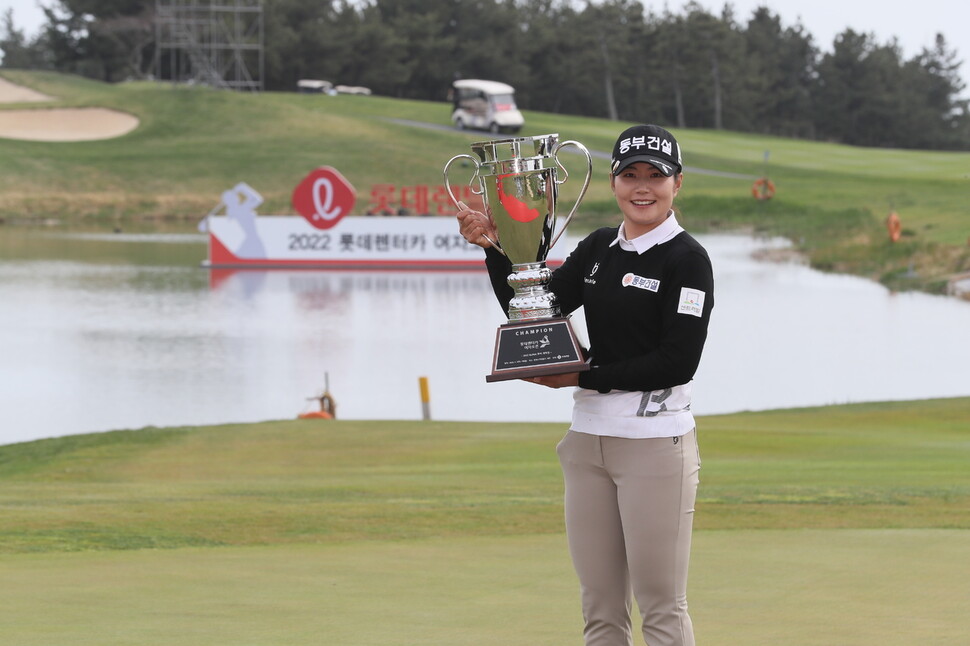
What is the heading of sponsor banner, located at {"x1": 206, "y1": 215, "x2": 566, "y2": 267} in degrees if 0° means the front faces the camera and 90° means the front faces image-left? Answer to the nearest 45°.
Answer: approximately 0°

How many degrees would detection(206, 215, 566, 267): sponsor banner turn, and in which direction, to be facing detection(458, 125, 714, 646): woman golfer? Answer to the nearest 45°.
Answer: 0° — it already faces them

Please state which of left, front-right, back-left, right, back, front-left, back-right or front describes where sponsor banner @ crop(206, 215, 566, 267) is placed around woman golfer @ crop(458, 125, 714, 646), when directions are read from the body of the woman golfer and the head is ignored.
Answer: back-right
